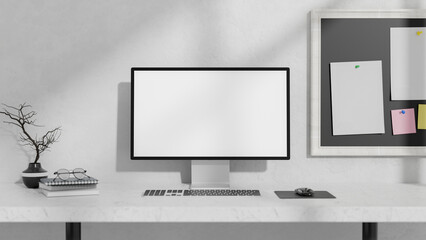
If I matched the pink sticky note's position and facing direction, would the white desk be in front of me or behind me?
in front

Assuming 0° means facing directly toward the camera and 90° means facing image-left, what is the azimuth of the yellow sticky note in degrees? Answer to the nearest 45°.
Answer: approximately 0°

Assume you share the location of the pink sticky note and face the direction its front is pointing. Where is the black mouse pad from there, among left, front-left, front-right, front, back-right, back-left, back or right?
front-right

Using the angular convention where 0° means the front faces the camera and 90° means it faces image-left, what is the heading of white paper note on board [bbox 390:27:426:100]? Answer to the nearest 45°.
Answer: approximately 0°
